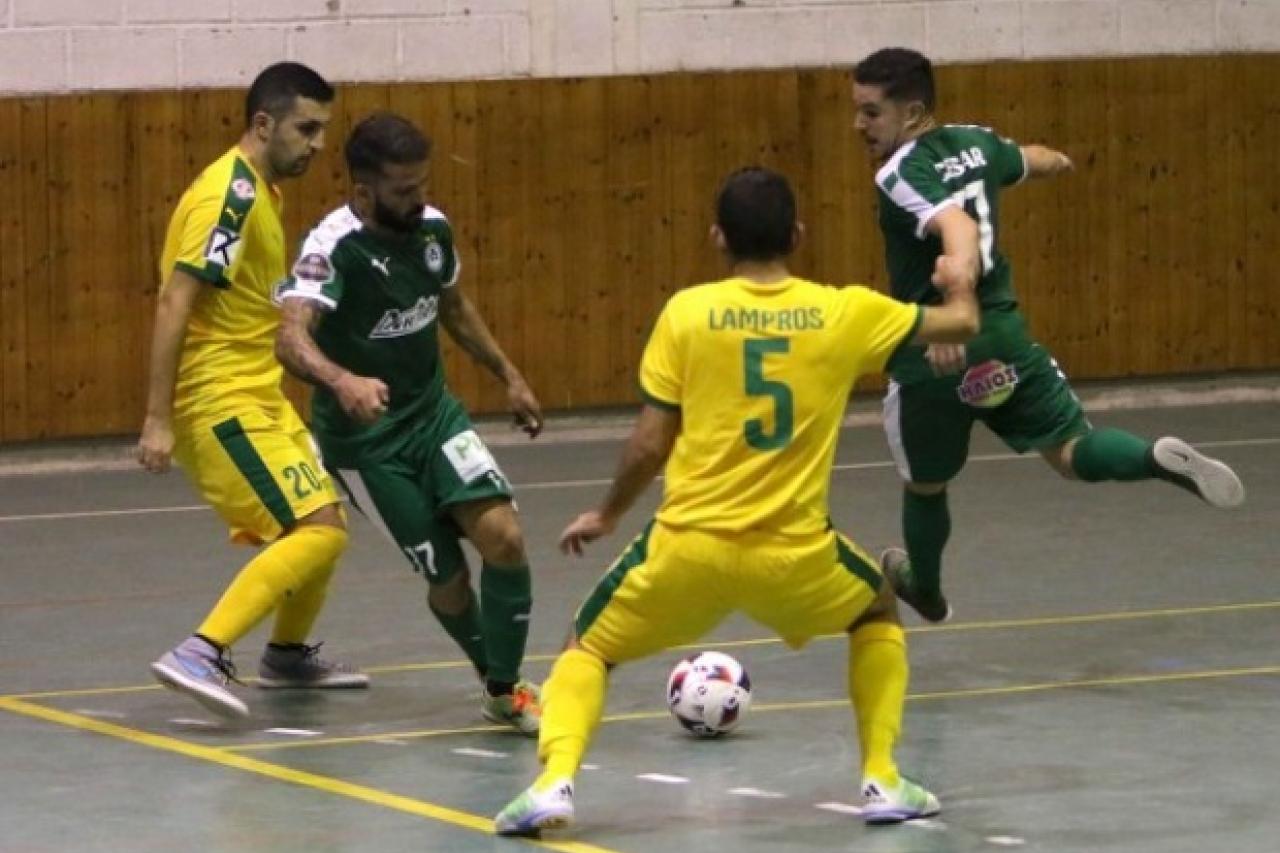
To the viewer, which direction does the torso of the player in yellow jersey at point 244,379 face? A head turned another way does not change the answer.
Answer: to the viewer's right

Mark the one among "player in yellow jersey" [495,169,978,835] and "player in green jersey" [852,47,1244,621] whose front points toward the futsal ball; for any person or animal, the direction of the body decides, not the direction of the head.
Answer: the player in yellow jersey

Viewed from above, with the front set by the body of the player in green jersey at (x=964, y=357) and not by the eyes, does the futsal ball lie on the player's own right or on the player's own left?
on the player's own left

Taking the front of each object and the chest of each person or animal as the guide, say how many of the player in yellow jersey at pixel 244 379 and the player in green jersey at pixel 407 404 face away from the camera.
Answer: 0

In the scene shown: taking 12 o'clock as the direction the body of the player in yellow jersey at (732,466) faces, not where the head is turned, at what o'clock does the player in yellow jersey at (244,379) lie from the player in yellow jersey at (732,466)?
the player in yellow jersey at (244,379) is roughly at 11 o'clock from the player in yellow jersey at (732,466).

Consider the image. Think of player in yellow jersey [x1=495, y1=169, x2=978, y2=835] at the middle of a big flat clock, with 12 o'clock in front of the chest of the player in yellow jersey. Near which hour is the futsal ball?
The futsal ball is roughly at 12 o'clock from the player in yellow jersey.

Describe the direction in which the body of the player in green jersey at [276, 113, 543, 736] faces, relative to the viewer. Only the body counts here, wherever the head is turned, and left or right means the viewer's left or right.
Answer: facing the viewer and to the right of the viewer

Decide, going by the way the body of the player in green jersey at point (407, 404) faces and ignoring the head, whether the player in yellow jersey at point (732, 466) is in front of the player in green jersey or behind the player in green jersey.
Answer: in front

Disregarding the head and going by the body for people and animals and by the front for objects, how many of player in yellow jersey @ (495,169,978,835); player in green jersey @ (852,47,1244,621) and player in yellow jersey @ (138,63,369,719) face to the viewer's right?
1

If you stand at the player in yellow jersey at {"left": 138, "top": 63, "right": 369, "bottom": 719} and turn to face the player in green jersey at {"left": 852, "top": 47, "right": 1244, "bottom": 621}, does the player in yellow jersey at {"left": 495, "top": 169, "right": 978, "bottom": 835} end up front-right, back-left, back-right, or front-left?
front-right

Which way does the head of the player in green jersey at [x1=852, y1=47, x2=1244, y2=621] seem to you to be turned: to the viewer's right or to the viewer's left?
to the viewer's left

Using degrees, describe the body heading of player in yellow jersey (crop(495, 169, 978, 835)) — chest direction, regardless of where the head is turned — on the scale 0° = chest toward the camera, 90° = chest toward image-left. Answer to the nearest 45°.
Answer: approximately 180°

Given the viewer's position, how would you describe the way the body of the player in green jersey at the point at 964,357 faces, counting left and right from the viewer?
facing away from the viewer and to the left of the viewer

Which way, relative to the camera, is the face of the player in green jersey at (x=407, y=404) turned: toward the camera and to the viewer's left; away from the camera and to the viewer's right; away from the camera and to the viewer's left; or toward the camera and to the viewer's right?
toward the camera and to the viewer's right
